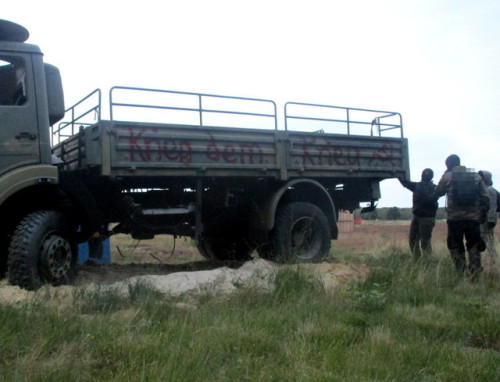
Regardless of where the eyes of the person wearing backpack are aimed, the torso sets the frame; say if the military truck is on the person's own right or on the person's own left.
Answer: on the person's own left

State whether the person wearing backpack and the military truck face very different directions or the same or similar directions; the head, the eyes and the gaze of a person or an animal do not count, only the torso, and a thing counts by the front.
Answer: very different directions

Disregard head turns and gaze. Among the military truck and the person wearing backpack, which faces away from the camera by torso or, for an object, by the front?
the person wearing backpack

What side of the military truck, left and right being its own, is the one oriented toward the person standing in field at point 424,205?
back

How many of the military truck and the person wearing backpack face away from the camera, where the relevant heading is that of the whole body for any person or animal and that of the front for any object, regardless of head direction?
1

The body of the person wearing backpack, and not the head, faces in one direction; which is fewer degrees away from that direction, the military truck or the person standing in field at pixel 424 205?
the person standing in field

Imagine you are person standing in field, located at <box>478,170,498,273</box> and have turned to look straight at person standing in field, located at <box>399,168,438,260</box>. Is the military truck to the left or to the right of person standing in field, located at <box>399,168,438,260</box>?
left

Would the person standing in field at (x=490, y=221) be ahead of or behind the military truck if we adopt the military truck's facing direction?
behind

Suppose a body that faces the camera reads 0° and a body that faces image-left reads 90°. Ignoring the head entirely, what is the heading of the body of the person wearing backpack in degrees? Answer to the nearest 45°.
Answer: approximately 180°

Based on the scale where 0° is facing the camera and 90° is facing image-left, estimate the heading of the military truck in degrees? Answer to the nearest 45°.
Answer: approximately 45°
